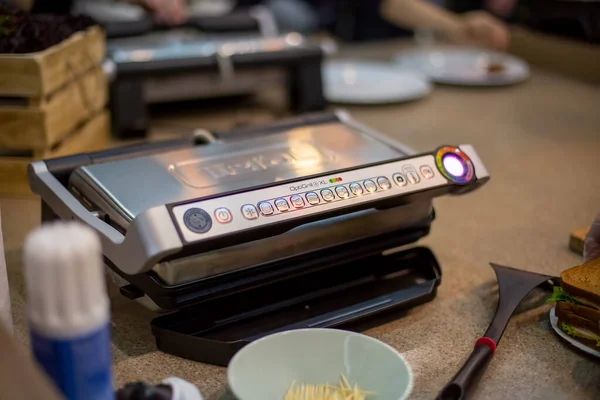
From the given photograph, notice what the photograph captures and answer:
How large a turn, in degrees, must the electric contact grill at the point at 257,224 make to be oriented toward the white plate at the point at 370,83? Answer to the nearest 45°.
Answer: approximately 135° to its left

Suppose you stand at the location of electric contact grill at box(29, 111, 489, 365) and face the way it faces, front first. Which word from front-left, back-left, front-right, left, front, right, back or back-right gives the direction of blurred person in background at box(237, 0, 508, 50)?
back-left

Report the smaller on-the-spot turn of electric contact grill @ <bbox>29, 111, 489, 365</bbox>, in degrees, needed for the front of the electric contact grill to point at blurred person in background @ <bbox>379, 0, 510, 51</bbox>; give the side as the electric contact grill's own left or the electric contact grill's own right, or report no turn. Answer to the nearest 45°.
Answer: approximately 135° to the electric contact grill's own left
